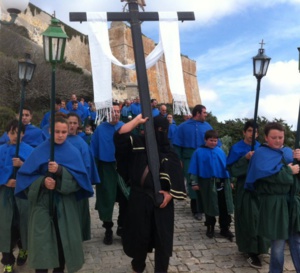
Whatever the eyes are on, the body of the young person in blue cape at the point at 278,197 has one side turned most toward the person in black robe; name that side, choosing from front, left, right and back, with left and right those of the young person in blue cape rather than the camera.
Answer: right

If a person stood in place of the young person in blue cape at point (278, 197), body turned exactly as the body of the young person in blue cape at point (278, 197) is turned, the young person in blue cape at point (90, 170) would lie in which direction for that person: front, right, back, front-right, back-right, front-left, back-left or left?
back-right

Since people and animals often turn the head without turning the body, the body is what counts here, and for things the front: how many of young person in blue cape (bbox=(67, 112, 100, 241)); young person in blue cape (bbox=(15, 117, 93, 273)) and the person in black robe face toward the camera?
3

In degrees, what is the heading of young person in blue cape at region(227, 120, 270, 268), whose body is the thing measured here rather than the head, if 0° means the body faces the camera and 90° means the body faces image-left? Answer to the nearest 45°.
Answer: approximately 315°

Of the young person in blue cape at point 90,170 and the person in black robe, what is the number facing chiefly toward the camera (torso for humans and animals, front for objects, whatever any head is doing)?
2

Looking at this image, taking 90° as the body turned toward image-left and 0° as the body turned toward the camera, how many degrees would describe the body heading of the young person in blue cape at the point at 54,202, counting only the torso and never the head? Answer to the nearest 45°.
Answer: approximately 0°

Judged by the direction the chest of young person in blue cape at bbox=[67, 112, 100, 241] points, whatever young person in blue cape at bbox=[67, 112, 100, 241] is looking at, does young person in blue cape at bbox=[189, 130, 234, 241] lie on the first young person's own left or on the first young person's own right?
on the first young person's own left

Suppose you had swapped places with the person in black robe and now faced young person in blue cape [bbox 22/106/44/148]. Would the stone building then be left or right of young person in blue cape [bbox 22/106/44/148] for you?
right

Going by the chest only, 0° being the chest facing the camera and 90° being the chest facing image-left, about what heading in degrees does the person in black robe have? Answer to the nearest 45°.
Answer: approximately 0°

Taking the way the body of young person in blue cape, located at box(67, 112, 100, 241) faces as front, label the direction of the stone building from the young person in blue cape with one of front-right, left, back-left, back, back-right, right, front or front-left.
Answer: back
